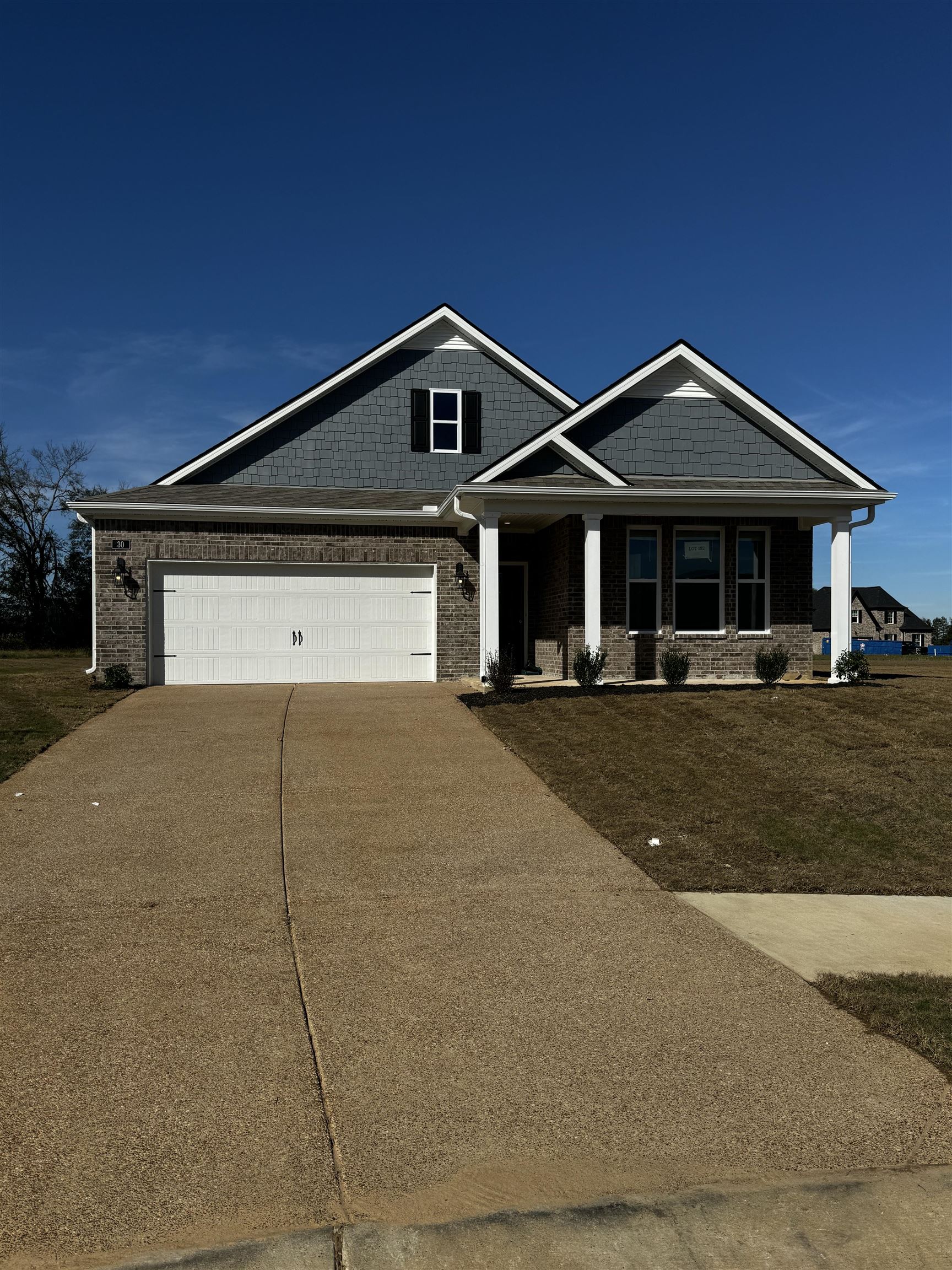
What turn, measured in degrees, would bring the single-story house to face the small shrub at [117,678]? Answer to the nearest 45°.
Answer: approximately 90° to its right

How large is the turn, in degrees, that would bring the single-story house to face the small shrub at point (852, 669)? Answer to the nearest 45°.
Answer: approximately 90° to its left

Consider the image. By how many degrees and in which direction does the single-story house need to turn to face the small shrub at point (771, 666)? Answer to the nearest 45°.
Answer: approximately 90° to its left

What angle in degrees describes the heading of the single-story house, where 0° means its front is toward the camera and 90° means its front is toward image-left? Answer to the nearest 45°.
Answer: approximately 0°

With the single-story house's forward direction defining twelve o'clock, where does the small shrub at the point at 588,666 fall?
The small shrub is roughly at 11 o'clock from the single-story house.

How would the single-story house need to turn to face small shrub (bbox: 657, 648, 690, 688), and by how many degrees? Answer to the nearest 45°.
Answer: approximately 45° to its left

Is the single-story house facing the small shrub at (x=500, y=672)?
yes
